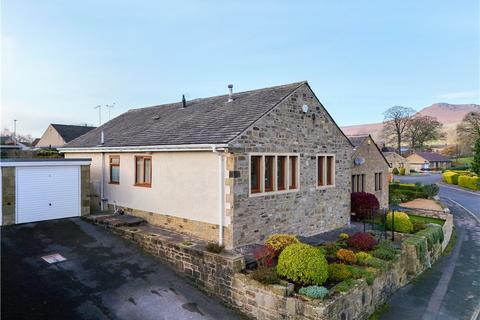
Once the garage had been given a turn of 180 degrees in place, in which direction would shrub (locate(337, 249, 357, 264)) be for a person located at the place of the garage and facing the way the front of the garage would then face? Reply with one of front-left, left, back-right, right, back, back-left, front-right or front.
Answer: back-right

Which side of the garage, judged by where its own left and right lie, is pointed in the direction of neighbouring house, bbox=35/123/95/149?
back

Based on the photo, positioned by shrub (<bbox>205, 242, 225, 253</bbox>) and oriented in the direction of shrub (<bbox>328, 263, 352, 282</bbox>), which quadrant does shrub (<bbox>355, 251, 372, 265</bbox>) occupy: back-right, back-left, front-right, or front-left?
front-left

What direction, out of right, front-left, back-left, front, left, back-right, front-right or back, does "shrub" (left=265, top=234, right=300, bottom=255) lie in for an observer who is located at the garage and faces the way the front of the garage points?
front-left

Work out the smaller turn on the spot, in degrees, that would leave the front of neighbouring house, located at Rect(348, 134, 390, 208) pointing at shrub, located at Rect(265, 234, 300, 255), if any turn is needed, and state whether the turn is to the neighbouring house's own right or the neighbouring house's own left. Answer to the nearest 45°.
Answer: approximately 45° to the neighbouring house's own right

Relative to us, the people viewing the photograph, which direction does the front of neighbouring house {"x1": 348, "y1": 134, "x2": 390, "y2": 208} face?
facing the viewer and to the right of the viewer

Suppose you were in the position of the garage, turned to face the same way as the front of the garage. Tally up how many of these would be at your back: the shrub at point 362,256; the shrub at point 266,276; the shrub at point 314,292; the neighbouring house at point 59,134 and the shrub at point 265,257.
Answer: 1

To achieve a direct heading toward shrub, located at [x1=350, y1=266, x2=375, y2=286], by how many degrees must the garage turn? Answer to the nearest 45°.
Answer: approximately 45° to its left

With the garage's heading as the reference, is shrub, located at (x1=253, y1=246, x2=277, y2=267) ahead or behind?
ahead

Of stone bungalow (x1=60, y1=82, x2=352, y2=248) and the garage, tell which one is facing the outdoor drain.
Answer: the garage

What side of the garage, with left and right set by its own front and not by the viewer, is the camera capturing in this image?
front

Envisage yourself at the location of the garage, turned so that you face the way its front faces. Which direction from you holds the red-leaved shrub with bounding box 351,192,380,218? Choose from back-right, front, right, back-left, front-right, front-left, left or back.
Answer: left

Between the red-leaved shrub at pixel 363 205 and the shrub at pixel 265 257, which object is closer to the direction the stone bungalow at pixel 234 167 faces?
the shrub

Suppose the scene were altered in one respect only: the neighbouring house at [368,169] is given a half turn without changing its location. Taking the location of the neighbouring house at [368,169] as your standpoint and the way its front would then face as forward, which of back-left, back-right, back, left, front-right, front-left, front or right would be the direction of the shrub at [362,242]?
back-left

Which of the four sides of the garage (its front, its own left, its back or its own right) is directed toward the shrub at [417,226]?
left

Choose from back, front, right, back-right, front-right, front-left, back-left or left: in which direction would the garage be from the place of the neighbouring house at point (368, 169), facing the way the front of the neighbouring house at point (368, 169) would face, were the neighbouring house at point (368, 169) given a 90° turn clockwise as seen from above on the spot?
front
